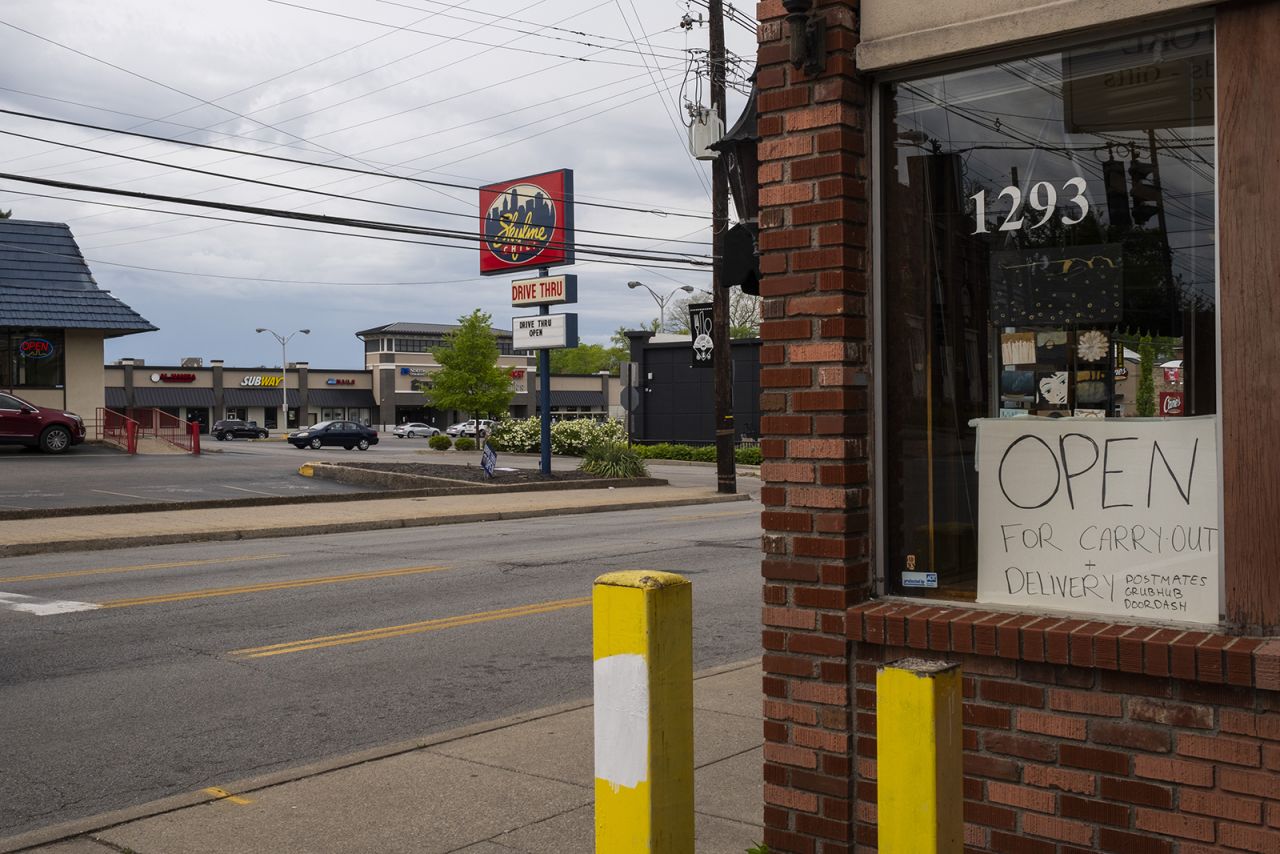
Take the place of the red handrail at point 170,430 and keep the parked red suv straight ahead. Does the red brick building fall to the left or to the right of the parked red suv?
left

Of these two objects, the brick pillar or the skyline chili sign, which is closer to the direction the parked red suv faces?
the skyline chili sign

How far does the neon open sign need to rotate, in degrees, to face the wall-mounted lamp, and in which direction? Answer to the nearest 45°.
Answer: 0° — it already faces it

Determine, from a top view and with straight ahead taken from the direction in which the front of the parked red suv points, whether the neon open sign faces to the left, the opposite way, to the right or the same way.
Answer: to the right

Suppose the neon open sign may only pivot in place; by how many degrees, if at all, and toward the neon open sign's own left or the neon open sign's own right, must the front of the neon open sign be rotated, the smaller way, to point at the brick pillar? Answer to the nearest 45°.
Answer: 0° — it already faces it

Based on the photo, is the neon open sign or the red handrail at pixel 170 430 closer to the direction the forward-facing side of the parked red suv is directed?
the red handrail

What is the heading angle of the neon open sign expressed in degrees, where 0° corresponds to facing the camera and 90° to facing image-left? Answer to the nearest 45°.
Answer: approximately 0°

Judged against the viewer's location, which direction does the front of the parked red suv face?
facing to the right of the viewer

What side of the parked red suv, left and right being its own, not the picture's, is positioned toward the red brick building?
right

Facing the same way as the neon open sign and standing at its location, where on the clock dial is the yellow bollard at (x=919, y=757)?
The yellow bollard is roughly at 12 o'clock from the neon open sign.

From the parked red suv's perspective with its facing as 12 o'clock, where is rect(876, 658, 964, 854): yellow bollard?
The yellow bollard is roughly at 3 o'clock from the parked red suv.

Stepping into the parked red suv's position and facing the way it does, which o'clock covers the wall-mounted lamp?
The wall-mounted lamp is roughly at 3 o'clock from the parked red suv.

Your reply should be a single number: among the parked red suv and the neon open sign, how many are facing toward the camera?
1
